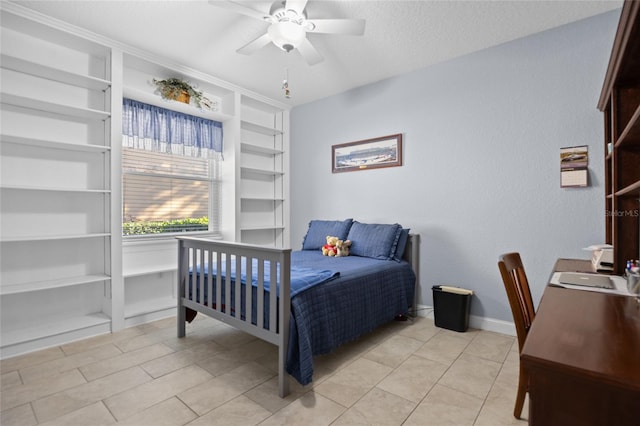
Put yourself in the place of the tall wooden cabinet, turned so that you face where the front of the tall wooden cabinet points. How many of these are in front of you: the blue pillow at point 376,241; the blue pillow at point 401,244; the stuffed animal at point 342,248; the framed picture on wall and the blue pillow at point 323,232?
5

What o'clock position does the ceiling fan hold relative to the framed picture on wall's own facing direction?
The ceiling fan is roughly at 11 o'clock from the framed picture on wall.

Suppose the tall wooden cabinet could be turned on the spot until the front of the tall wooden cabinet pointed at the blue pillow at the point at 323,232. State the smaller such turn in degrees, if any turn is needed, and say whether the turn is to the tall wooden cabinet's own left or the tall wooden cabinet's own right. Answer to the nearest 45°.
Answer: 0° — it already faces it

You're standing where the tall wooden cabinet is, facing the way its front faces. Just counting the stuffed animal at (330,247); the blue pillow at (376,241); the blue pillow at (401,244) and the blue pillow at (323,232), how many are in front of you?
4

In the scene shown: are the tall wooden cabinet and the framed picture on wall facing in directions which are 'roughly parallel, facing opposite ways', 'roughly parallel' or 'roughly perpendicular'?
roughly perpendicular

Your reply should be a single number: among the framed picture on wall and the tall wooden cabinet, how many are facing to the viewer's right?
0

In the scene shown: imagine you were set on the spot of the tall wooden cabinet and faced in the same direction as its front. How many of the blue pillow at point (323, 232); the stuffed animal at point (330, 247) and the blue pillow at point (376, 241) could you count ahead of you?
3

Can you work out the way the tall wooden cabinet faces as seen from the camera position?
facing to the left of the viewer

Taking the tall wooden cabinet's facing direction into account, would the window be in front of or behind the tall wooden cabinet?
in front

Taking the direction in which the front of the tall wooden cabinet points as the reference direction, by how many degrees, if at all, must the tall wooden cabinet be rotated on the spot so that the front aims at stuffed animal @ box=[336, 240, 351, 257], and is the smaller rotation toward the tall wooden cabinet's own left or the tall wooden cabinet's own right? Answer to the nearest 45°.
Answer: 0° — it already faces it

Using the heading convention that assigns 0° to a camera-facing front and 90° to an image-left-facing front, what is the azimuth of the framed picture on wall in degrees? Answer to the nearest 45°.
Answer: approximately 45°
